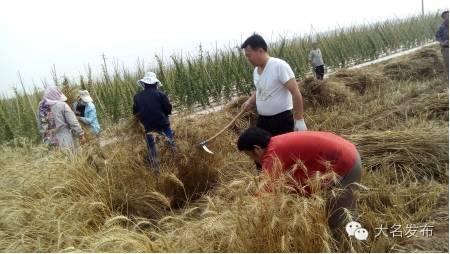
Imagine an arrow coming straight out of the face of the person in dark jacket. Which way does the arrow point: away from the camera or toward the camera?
away from the camera

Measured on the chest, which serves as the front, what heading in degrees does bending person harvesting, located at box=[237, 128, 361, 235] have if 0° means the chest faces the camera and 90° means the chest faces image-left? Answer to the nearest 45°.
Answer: approximately 90°

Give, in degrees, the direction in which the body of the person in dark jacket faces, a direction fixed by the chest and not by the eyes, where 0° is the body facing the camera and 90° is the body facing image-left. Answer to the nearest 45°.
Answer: approximately 180°

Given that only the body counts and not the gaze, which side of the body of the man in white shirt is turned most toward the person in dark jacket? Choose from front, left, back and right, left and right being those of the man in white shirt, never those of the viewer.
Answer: right

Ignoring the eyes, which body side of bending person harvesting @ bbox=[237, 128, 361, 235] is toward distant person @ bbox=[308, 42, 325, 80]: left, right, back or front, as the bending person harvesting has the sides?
right

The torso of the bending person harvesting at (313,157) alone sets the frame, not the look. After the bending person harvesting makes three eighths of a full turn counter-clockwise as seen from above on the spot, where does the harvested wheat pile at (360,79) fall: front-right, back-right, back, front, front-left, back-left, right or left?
back-left

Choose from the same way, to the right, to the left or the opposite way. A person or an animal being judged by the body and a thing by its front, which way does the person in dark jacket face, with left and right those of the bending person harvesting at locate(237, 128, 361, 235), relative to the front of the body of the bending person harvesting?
to the right

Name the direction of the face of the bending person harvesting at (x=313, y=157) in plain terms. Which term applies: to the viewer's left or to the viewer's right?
to the viewer's left

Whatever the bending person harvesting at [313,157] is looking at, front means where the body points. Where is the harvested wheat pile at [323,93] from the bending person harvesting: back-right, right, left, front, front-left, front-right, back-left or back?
right
